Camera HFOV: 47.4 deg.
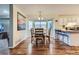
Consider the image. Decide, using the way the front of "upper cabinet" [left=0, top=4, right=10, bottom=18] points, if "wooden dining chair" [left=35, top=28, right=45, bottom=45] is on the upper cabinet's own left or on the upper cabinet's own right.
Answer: on the upper cabinet's own left
